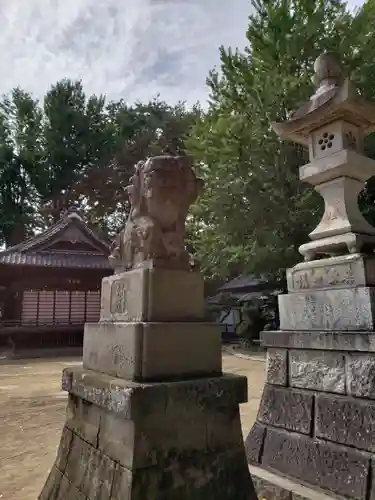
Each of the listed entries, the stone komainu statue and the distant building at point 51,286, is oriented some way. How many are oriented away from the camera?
0

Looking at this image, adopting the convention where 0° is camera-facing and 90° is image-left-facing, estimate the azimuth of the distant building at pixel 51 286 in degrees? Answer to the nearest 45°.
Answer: approximately 0°

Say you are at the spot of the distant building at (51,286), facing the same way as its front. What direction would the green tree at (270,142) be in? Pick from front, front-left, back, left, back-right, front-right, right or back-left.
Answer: front-left

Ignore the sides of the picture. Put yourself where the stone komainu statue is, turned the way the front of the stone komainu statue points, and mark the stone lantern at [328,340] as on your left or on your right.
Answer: on your left

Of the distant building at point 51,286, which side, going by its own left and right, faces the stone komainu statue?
front
